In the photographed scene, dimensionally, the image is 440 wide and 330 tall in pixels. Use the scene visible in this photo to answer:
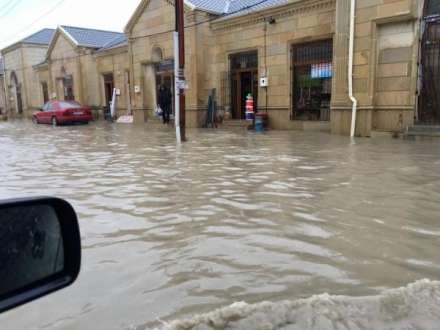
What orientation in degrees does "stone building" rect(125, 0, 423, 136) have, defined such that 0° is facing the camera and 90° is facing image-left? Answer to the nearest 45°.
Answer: approximately 45°

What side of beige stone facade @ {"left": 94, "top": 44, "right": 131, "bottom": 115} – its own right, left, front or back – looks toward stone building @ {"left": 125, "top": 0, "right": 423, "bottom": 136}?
left

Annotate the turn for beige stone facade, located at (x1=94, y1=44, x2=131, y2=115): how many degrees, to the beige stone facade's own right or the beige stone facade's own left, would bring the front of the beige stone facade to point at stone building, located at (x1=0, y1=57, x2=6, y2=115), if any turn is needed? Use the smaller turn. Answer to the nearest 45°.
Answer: approximately 90° to the beige stone facade's own right

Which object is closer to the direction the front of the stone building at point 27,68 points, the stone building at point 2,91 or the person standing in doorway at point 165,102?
the person standing in doorway

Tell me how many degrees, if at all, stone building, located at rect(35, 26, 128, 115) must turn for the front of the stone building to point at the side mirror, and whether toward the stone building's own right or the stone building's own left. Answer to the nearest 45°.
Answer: approximately 45° to the stone building's own left

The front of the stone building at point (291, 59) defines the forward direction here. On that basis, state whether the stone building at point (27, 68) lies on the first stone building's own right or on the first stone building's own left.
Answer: on the first stone building's own right

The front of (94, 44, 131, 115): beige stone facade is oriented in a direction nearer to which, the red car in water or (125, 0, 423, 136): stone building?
the red car in water

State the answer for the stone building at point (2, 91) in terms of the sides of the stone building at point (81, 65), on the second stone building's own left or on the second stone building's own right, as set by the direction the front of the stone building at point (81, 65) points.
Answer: on the second stone building's own right

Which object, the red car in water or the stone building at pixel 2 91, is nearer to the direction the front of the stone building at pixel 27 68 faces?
the red car in water

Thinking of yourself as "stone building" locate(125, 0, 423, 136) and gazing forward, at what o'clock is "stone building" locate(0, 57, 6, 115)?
"stone building" locate(0, 57, 6, 115) is roughly at 3 o'clock from "stone building" locate(125, 0, 423, 136).

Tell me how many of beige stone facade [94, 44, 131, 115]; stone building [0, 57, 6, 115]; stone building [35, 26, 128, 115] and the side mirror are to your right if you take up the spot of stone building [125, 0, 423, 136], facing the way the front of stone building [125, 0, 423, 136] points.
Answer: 3
